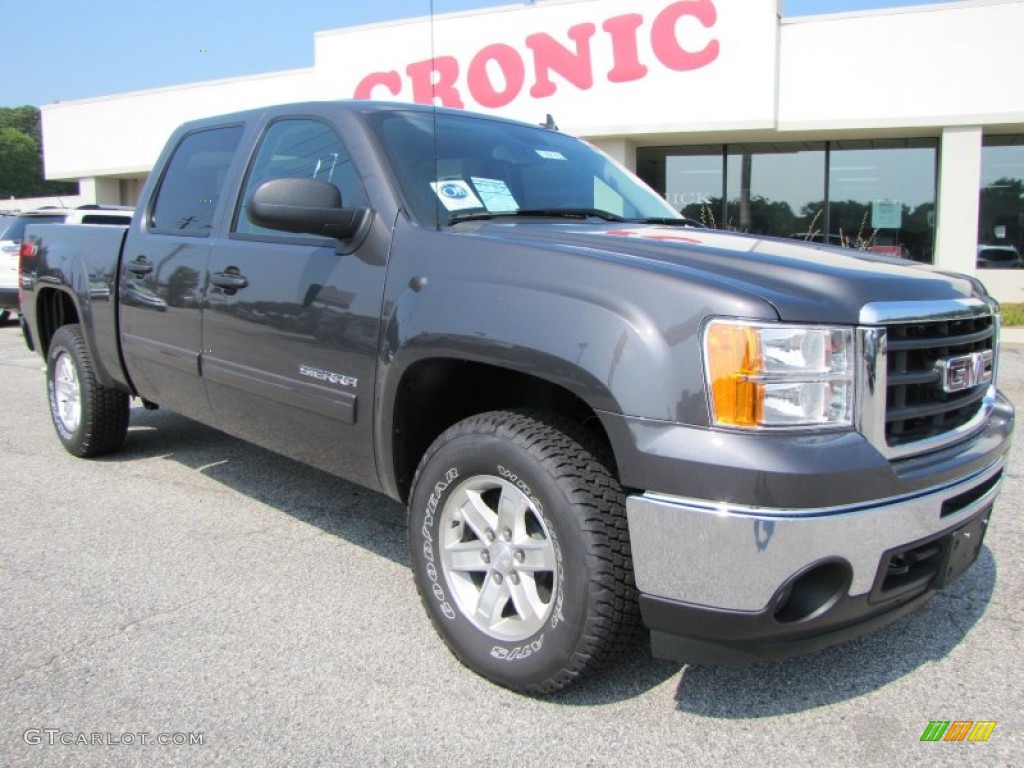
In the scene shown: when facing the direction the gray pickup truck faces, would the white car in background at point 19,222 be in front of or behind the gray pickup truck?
behind

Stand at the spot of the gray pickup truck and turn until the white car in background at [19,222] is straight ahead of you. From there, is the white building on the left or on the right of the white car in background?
right

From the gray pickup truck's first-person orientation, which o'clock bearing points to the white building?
The white building is roughly at 8 o'clock from the gray pickup truck.

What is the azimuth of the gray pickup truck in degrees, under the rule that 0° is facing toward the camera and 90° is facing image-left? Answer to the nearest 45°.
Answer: approximately 315°

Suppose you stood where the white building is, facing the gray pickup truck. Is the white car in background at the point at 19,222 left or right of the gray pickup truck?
right
